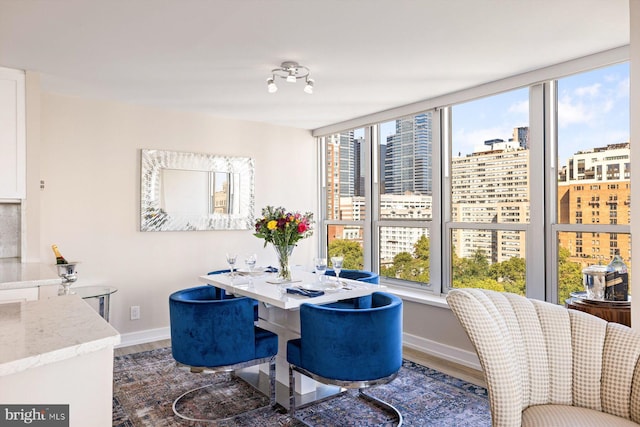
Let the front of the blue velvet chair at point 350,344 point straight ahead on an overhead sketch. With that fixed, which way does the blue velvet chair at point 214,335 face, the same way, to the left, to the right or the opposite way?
to the right

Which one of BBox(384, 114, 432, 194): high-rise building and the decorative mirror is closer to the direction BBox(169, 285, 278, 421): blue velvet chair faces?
the high-rise building

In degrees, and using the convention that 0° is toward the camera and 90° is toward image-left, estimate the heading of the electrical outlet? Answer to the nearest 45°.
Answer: approximately 0°

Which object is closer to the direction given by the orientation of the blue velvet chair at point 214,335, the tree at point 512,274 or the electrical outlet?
the tree

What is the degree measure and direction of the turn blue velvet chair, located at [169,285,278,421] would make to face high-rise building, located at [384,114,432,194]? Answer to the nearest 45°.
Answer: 0° — it already faces it

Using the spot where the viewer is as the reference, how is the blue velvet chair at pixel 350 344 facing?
facing away from the viewer and to the left of the viewer

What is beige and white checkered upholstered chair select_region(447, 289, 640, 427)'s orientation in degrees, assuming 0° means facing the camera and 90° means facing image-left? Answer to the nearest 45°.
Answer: approximately 315°

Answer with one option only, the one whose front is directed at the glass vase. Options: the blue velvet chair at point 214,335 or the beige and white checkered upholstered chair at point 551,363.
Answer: the blue velvet chair

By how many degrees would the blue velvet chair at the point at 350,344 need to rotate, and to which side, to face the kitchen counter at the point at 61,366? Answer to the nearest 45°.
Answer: approximately 90° to its left

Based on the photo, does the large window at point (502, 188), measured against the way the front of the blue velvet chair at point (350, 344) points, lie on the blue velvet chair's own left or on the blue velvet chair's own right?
on the blue velvet chair's own right

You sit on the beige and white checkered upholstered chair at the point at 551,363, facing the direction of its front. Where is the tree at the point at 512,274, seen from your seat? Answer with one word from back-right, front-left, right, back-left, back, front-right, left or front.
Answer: back-left
